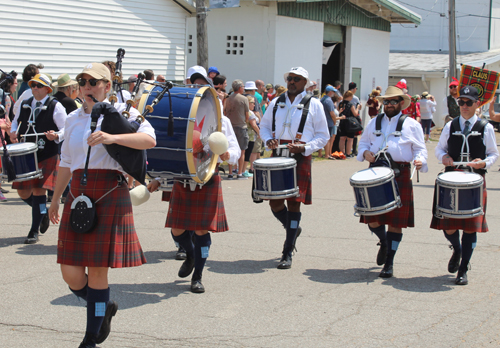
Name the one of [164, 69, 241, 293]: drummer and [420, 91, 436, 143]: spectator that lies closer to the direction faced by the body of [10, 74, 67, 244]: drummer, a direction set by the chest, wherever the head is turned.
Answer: the drummer

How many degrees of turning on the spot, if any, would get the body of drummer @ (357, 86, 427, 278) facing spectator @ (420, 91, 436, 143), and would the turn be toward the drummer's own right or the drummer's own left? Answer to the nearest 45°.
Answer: approximately 135° to the drummer's own right

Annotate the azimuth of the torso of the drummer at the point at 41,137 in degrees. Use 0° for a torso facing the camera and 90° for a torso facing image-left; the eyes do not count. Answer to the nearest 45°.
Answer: approximately 45°

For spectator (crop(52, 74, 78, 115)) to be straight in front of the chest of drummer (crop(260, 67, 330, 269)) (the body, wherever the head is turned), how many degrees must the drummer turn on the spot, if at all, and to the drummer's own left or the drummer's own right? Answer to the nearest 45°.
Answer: approximately 90° to the drummer's own right

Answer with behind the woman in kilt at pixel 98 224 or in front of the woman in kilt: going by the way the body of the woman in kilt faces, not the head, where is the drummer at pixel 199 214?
behind

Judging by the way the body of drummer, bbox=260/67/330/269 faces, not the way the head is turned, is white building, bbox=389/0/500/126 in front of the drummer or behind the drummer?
behind
